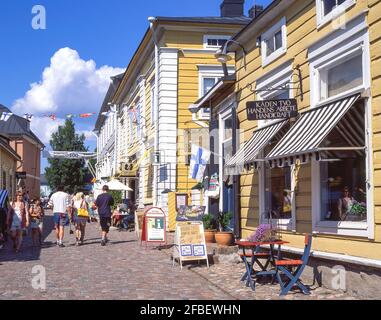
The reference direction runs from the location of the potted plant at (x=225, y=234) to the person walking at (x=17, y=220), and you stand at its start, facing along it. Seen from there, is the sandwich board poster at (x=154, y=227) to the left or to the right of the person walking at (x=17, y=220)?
right

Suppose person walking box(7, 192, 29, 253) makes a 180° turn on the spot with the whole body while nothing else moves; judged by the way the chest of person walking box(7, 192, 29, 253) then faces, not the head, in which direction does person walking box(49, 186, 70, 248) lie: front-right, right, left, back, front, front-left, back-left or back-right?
front-right

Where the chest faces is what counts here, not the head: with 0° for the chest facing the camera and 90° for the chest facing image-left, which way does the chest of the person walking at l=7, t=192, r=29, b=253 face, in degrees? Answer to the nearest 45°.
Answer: approximately 0°

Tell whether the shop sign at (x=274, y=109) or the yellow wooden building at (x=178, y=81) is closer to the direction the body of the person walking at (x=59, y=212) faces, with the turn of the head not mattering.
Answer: the yellow wooden building

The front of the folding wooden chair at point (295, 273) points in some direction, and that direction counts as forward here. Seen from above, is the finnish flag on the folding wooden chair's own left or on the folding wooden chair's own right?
on the folding wooden chair's own right

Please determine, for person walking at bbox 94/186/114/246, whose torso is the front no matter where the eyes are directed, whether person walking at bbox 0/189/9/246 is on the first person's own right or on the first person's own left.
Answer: on the first person's own left

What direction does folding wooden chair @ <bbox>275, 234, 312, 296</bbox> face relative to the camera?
to the viewer's left
